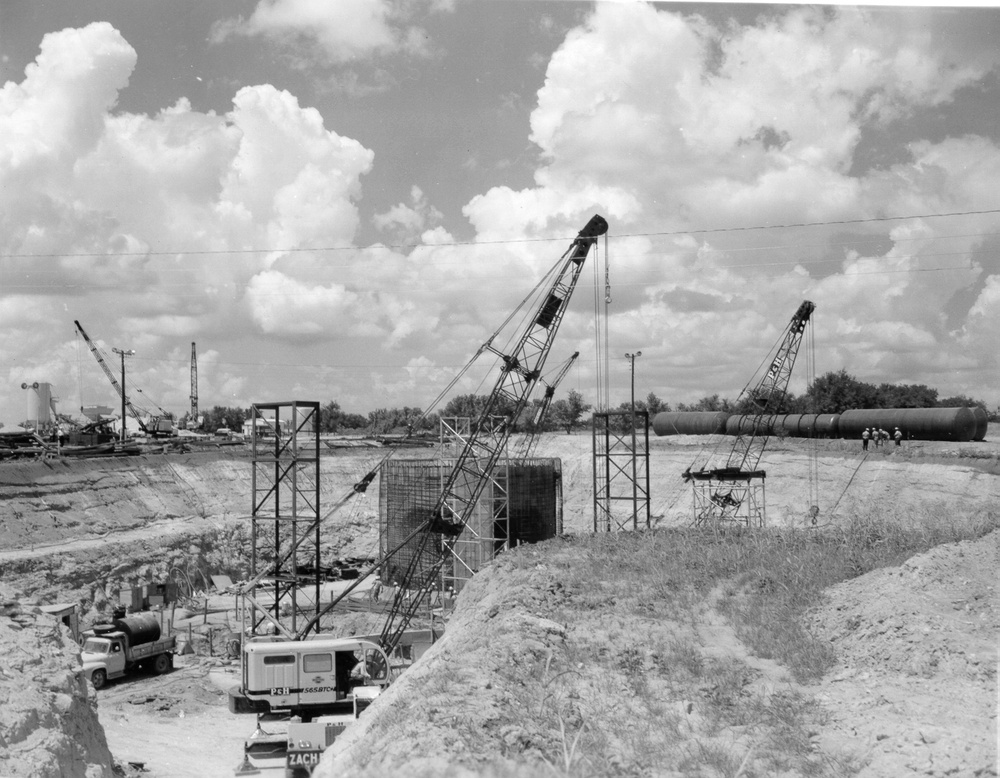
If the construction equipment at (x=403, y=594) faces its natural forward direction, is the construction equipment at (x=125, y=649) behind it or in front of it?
behind

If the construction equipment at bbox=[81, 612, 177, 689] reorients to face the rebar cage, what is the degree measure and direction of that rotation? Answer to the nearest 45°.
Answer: approximately 180°

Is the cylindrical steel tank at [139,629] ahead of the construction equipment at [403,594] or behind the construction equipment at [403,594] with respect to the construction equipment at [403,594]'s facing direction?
behind

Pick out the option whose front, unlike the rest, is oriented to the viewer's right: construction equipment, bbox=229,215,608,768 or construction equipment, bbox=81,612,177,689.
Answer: construction equipment, bbox=229,215,608,768

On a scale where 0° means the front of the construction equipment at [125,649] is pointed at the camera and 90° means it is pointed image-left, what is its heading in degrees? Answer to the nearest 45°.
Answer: approximately 45°
